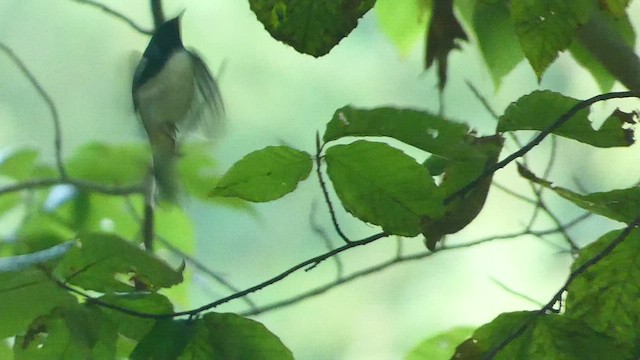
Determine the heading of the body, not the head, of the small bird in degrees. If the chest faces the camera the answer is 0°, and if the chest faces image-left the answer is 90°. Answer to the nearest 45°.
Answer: approximately 315°
